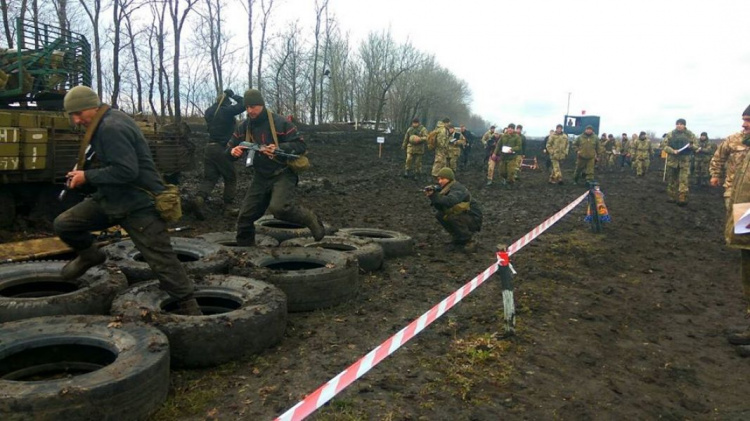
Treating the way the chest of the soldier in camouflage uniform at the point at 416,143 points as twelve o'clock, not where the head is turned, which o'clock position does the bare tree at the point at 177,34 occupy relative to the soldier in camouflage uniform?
The bare tree is roughly at 4 o'clock from the soldier in camouflage uniform.

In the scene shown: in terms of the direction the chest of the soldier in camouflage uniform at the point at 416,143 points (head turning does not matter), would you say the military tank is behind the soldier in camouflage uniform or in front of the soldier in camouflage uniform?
in front

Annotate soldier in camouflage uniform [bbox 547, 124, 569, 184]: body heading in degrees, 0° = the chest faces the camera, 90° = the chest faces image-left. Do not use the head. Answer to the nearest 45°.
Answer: approximately 0°

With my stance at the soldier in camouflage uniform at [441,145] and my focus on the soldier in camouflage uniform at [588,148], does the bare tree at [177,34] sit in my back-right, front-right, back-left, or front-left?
back-left

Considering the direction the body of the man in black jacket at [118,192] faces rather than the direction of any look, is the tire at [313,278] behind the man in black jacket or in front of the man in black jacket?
behind

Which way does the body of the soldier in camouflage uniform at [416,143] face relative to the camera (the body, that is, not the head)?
toward the camera

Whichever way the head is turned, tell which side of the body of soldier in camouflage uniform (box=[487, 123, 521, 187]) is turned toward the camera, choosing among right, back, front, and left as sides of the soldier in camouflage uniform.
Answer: front

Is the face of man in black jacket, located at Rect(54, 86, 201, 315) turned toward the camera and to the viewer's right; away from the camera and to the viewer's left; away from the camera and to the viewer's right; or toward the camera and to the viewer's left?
toward the camera and to the viewer's left

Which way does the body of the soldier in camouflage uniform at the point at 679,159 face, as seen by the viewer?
toward the camera
